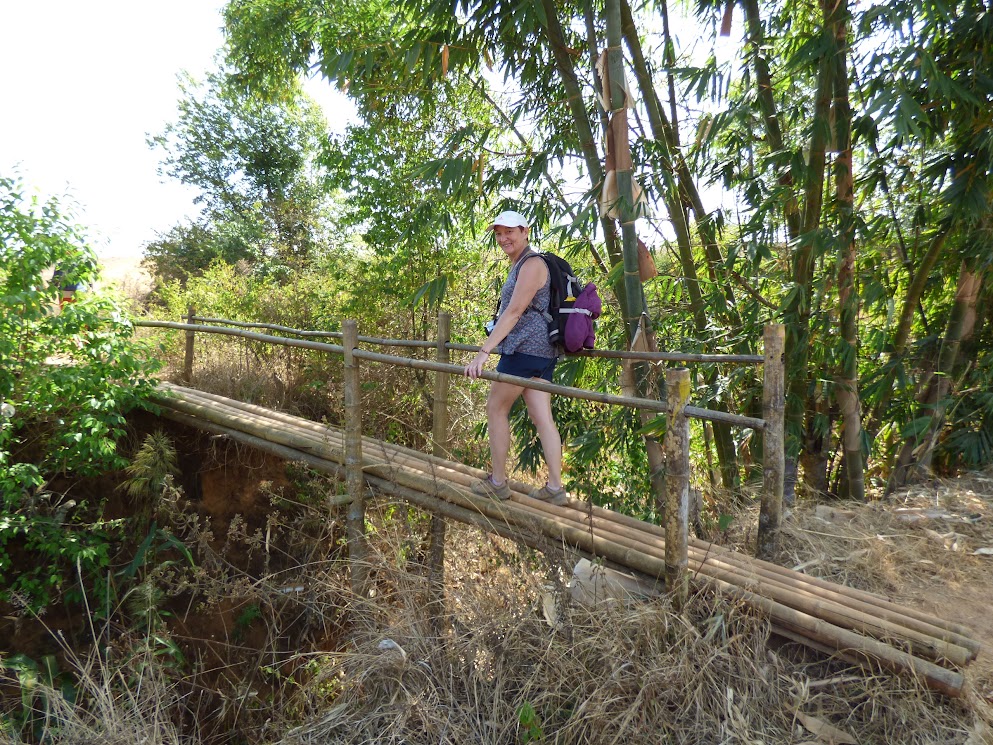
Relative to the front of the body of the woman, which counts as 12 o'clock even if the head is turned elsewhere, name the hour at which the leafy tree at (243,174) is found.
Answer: The leafy tree is roughly at 2 o'clock from the woman.

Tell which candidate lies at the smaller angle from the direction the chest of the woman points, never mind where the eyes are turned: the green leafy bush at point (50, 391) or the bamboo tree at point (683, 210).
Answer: the green leafy bush

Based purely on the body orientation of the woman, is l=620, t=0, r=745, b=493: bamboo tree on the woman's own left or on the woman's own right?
on the woman's own right

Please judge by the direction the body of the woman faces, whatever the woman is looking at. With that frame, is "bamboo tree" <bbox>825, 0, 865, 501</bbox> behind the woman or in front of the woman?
behind

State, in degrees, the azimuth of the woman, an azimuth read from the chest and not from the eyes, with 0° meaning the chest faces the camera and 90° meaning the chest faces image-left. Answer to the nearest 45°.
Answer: approximately 90°

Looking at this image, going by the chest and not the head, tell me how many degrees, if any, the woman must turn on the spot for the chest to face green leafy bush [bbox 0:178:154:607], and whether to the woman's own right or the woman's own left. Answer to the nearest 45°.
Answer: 0° — they already face it

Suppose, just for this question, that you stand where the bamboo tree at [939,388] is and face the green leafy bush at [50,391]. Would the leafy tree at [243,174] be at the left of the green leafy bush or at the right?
right
